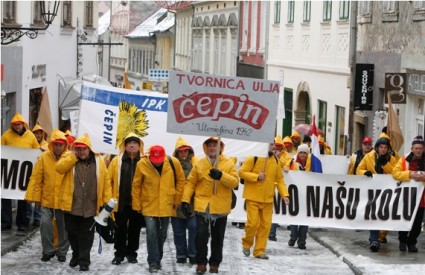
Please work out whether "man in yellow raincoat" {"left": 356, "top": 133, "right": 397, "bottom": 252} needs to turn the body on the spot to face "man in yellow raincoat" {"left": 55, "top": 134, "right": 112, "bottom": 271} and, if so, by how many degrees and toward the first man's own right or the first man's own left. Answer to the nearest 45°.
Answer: approximately 45° to the first man's own right

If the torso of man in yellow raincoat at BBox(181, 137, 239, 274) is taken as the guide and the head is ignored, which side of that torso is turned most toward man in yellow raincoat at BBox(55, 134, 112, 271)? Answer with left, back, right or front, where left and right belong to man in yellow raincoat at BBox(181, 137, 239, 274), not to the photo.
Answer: right

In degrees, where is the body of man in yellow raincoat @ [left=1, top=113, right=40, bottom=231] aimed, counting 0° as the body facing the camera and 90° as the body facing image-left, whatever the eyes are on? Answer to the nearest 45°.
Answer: approximately 0°
